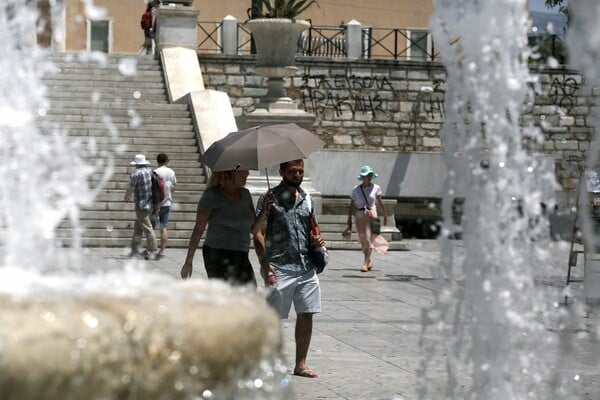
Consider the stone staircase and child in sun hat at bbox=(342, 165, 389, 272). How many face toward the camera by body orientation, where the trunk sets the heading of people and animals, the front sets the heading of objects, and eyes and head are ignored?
2

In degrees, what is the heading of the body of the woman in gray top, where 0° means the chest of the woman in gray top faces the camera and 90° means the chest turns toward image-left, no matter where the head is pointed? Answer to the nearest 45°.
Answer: approximately 315°

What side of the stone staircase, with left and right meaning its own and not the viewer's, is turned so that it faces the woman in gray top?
front

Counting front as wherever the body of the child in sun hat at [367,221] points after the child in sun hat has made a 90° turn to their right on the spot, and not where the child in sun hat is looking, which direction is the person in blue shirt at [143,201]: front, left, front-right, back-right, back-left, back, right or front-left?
front

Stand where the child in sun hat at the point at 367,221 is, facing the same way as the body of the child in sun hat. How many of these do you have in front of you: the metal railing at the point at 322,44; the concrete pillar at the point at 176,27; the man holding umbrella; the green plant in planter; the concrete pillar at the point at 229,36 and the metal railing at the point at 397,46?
1

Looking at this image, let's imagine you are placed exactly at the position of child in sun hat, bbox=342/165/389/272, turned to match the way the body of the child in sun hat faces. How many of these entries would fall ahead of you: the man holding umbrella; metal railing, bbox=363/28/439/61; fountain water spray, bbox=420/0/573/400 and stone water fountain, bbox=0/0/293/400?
3

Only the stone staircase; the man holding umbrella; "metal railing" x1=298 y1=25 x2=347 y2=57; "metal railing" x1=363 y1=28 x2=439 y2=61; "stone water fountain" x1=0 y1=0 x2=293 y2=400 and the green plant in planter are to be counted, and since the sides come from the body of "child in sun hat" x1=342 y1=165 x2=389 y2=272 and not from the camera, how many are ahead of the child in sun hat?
2

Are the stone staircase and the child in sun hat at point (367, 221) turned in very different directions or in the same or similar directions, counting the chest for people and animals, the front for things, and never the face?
same or similar directions

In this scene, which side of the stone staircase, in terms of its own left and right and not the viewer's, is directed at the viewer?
front

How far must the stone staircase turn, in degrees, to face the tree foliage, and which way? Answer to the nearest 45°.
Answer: approximately 90° to its left
